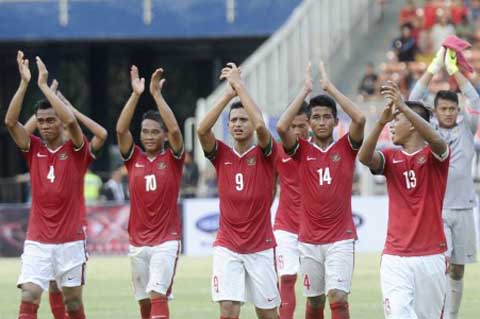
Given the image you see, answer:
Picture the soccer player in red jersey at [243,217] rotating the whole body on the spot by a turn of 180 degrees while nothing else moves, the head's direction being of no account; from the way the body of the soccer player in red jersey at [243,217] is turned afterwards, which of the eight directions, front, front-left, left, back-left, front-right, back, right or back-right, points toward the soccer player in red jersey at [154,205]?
front-left

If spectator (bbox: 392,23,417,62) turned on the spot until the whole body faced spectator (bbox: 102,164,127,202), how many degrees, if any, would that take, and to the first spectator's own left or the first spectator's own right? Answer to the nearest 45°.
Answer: approximately 45° to the first spectator's own right

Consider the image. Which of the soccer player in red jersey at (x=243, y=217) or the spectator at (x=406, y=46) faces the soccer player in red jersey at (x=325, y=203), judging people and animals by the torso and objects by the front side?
the spectator

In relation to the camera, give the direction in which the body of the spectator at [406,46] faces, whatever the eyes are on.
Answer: toward the camera

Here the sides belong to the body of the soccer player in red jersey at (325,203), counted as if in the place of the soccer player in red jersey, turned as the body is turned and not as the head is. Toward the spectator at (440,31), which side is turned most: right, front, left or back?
back

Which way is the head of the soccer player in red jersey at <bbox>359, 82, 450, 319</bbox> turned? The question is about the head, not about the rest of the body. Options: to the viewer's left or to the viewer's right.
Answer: to the viewer's left

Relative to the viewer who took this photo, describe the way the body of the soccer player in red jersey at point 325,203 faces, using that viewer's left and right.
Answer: facing the viewer

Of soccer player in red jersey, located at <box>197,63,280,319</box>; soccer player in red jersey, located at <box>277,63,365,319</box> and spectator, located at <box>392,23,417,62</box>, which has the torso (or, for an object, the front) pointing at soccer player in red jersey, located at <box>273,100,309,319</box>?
the spectator

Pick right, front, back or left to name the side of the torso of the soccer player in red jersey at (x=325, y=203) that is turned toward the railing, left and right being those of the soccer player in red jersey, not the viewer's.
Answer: back

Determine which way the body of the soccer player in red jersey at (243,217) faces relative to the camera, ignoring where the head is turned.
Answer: toward the camera
